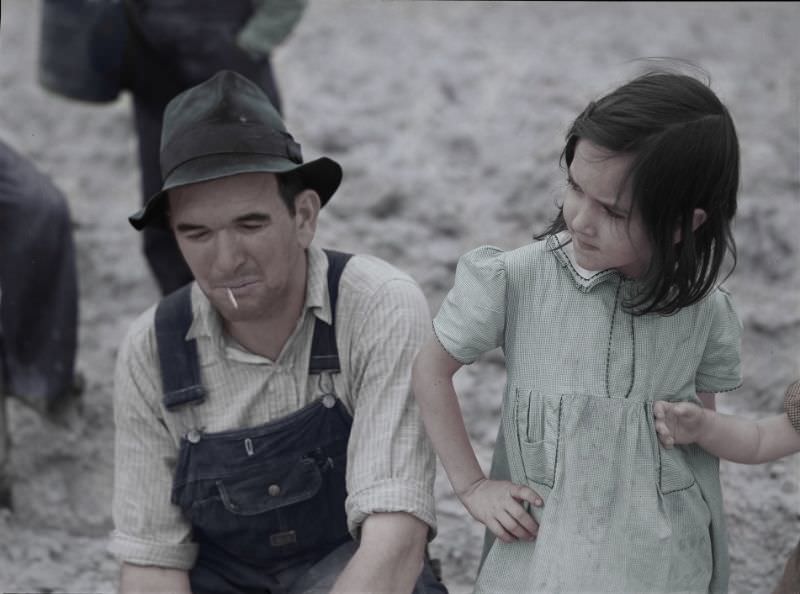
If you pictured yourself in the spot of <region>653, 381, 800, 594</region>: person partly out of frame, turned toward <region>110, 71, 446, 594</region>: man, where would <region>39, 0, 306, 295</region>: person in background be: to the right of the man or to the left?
right

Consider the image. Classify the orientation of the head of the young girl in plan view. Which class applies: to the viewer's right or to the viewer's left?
to the viewer's left

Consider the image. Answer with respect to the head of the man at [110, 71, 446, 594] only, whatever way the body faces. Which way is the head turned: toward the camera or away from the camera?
toward the camera

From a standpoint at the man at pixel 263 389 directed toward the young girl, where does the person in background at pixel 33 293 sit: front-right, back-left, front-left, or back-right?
back-left

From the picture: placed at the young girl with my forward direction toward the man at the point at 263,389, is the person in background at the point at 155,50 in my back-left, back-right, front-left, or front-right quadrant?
front-right

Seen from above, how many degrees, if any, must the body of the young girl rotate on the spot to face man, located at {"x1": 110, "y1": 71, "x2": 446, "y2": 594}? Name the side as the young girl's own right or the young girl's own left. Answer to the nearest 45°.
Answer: approximately 90° to the young girl's own right

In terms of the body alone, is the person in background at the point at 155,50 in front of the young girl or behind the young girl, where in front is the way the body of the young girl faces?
behind

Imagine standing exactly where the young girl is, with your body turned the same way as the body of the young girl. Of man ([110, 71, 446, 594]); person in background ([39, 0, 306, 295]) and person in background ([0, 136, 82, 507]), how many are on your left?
0

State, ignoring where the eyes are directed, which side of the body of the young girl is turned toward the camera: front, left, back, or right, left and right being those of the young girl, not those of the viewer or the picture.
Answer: front

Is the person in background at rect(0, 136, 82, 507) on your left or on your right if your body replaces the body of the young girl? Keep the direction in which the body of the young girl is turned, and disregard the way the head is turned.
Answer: on your right
